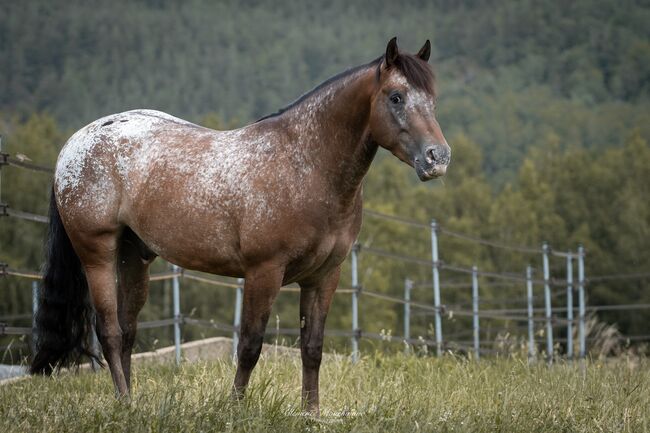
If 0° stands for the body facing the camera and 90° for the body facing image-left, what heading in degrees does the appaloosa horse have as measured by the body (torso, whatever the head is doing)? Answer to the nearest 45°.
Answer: approximately 315°
